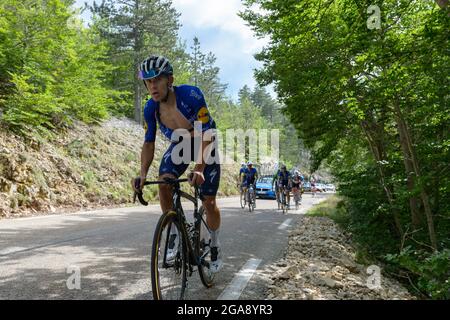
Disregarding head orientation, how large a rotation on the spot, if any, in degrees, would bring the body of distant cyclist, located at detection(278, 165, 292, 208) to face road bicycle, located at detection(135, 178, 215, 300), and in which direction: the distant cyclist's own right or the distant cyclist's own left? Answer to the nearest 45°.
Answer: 0° — they already face it

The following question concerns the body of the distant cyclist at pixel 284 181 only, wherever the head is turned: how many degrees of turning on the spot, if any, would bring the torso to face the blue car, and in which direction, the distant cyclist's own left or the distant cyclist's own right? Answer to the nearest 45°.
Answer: approximately 180°

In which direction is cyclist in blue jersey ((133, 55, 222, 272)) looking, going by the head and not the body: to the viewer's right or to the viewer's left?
to the viewer's left

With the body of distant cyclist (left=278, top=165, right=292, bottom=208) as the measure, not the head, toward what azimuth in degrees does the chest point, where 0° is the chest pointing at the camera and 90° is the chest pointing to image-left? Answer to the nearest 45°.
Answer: approximately 0°

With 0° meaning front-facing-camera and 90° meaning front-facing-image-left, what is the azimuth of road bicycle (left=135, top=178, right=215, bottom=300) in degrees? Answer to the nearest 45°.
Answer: approximately 45°

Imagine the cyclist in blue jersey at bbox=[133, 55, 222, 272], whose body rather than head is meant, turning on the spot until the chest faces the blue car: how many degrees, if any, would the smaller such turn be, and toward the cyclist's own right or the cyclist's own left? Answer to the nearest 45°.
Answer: approximately 135° to the cyclist's own right

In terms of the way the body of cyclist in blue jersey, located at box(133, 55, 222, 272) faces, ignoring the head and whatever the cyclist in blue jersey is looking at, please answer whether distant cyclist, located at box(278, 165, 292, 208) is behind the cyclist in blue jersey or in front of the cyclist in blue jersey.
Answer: behind

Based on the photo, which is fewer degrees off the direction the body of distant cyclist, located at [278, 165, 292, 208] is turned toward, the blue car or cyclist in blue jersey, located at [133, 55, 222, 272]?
the cyclist in blue jersey

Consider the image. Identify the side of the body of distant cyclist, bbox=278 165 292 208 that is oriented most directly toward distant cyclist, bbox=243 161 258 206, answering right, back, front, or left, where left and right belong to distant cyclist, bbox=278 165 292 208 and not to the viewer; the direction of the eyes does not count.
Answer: right

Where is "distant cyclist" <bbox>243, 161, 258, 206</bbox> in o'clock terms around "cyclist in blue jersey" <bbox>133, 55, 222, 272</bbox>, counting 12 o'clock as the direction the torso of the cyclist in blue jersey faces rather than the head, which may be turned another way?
The distant cyclist is roughly at 5 o'clock from the cyclist in blue jersey.
